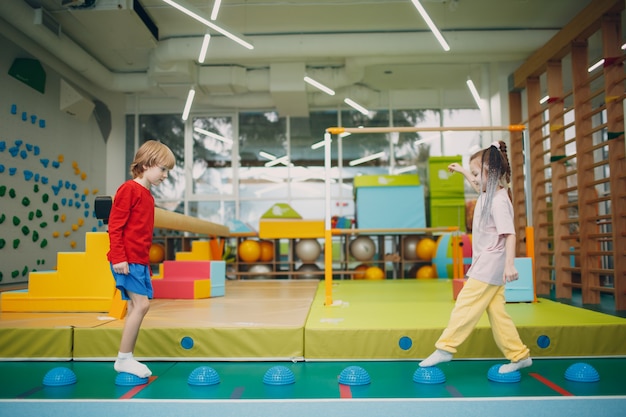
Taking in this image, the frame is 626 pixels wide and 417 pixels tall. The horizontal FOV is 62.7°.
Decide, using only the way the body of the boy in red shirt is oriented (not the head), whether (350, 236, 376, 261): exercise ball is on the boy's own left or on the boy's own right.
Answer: on the boy's own left

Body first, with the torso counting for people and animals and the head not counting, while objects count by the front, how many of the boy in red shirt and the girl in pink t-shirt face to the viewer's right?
1

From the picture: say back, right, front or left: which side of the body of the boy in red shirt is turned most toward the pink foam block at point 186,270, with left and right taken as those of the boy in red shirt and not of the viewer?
left

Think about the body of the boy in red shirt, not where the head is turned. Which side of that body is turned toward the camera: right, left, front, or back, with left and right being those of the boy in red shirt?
right

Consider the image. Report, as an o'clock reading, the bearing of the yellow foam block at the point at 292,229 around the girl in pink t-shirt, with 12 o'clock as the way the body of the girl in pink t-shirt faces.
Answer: The yellow foam block is roughly at 2 o'clock from the girl in pink t-shirt.

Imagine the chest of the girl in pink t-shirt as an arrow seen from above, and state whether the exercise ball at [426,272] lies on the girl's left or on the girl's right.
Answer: on the girl's right

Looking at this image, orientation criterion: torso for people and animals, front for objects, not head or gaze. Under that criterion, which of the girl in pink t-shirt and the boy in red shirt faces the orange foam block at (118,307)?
the girl in pink t-shirt

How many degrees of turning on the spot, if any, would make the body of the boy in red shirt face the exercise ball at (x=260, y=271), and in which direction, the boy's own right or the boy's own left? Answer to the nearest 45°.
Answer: approximately 90° to the boy's own left

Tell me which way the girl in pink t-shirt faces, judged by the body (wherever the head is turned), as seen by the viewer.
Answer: to the viewer's left

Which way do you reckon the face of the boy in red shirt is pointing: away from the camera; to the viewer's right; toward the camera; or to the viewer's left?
to the viewer's right

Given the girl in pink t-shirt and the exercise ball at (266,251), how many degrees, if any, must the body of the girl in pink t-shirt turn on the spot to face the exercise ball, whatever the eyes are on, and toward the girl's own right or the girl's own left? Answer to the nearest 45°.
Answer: approximately 45° to the girl's own right

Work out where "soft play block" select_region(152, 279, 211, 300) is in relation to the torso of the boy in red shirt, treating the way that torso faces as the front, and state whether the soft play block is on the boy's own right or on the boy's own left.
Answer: on the boy's own left

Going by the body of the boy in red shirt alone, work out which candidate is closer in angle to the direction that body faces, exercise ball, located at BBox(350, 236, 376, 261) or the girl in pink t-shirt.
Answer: the girl in pink t-shirt
